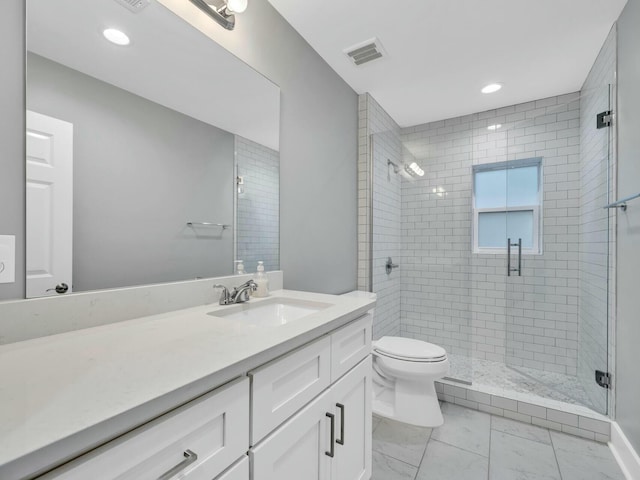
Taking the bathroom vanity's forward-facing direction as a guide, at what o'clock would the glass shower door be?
The glass shower door is roughly at 10 o'clock from the bathroom vanity.

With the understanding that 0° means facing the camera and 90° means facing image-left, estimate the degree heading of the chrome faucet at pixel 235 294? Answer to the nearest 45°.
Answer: approximately 315°

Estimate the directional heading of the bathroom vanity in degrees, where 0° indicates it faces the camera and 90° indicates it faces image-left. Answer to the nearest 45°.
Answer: approximately 315°

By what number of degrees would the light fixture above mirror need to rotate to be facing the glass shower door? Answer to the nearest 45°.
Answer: approximately 45° to its left

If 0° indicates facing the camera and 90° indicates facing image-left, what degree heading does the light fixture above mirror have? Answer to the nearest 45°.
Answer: approximately 315°
